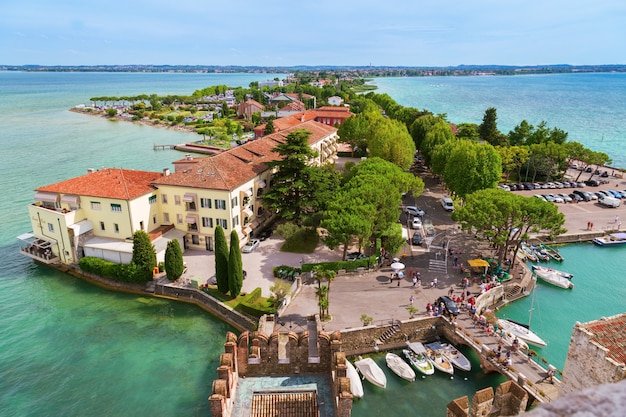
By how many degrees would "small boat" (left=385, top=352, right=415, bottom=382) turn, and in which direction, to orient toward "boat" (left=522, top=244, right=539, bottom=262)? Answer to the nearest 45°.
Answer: approximately 90° to its left

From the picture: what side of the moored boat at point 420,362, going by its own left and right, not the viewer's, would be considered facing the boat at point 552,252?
left

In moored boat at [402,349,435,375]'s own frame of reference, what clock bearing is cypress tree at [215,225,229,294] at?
The cypress tree is roughly at 5 o'clock from the moored boat.

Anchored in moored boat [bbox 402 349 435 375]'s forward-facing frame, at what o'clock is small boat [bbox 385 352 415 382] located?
The small boat is roughly at 3 o'clock from the moored boat.

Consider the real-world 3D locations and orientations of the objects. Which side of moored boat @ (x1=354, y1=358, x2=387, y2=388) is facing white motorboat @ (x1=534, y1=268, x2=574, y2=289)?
left

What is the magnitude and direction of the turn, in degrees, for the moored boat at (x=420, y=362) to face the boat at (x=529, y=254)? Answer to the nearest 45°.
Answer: approximately 90° to its left
